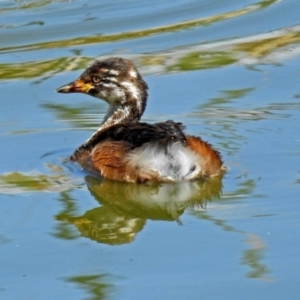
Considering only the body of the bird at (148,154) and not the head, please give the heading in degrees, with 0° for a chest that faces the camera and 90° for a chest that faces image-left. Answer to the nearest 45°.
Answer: approximately 90°
